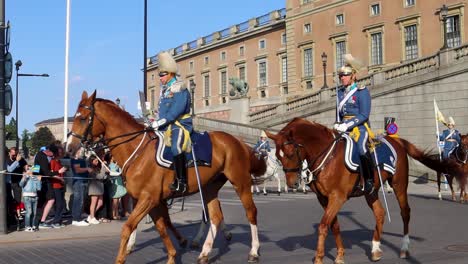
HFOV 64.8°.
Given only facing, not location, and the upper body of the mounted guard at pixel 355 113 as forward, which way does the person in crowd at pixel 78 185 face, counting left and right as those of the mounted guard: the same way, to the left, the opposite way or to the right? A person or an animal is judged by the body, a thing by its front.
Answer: the opposite way

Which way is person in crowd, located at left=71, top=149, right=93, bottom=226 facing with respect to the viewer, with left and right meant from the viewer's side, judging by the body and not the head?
facing to the right of the viewer

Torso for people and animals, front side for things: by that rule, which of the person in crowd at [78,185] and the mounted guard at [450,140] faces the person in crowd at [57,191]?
the mounted guard

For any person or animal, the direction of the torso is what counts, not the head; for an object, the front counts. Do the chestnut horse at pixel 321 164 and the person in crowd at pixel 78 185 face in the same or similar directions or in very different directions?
very different directions

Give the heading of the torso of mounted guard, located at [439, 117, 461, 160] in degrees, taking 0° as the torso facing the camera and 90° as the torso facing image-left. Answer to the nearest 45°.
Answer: approximately 45°

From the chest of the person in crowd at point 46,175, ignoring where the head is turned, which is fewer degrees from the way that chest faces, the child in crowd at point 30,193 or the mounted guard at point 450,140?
the mounted guard

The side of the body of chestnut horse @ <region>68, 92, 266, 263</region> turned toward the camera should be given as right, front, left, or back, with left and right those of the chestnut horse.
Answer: left

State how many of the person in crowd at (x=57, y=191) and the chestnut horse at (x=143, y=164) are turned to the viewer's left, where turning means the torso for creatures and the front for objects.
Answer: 1

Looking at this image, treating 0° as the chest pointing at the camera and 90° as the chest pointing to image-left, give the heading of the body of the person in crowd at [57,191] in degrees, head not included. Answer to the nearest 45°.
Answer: approximately 270°

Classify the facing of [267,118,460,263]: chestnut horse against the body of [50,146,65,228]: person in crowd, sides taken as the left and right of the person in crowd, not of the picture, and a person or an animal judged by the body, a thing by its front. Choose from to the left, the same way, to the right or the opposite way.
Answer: the opposite way
